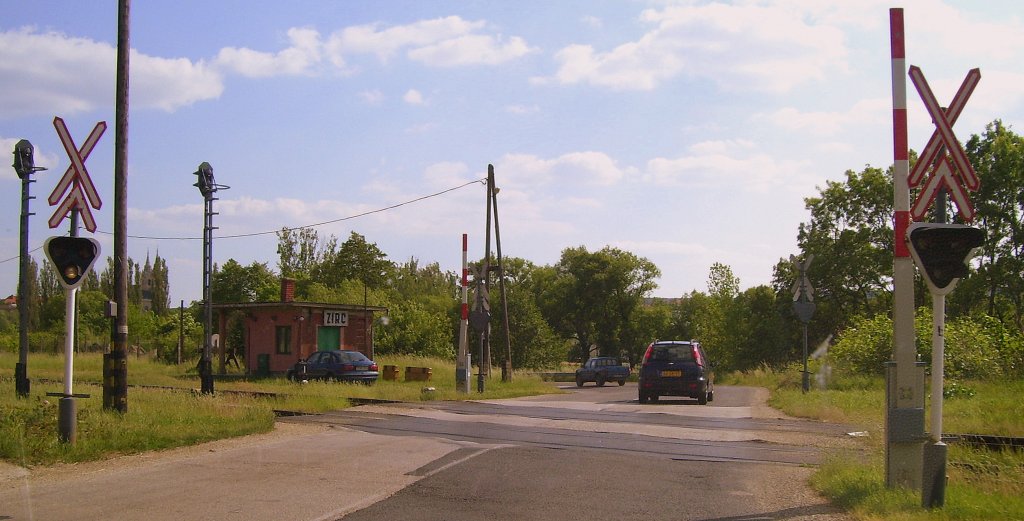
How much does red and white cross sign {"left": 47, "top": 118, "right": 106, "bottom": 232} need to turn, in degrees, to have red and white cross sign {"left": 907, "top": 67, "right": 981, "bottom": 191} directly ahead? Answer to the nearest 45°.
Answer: approximately 45° to its left

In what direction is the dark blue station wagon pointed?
away from the camera

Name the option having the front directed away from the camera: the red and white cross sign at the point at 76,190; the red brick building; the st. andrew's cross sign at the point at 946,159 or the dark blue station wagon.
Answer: the dark blue station wagon

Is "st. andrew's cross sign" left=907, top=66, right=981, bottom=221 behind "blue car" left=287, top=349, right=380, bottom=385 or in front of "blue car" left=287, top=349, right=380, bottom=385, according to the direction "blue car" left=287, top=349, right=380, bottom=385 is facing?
behind

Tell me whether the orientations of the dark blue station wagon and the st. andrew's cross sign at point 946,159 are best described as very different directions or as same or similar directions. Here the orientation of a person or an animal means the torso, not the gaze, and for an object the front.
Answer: very different directions

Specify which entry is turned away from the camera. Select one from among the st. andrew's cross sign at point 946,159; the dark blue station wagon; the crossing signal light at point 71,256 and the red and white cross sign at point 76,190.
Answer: the dark blue station wagon
